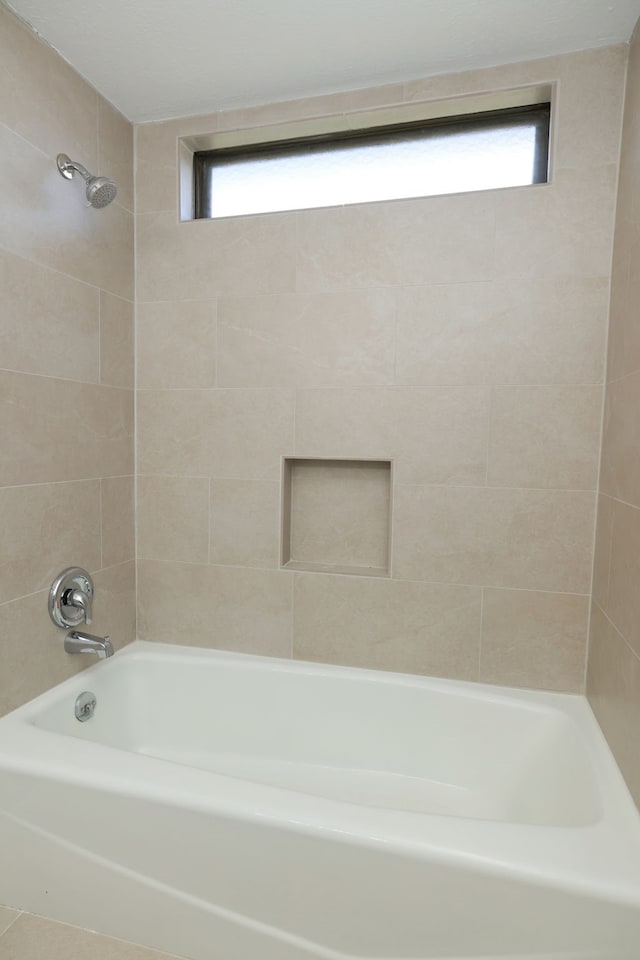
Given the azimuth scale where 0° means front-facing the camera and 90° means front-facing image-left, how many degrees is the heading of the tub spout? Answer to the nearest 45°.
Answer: approximately 270°
